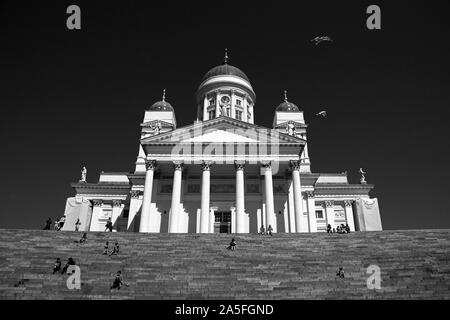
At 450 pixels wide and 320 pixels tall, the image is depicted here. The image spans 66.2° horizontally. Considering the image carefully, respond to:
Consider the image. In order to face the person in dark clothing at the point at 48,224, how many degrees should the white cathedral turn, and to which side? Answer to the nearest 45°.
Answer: approximately 90° to its right

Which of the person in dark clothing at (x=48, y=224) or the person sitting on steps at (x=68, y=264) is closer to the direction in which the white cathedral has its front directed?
the person sitting on steps

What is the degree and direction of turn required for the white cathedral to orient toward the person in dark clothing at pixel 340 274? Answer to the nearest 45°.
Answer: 0° — it already faces them

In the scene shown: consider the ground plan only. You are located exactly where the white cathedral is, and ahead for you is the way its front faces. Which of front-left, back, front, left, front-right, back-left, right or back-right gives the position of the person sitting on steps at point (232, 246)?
front

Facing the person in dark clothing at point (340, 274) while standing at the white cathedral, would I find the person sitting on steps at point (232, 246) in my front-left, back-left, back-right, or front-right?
front-right

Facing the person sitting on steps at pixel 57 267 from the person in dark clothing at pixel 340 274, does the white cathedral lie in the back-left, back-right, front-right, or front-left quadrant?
front-right

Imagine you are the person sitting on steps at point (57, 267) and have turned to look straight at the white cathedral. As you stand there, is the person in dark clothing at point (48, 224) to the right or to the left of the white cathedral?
left

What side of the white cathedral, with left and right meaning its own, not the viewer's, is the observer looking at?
front

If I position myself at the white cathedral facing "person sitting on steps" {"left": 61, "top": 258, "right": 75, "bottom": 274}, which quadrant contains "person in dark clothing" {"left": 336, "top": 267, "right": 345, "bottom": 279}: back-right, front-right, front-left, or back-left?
front-left

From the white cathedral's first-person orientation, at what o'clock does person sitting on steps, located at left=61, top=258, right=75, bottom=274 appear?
The person sitting on steps is roughly at 1 o'clock from the white cathedral.

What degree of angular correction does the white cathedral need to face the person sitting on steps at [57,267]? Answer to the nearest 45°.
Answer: approximately 45° to its right
